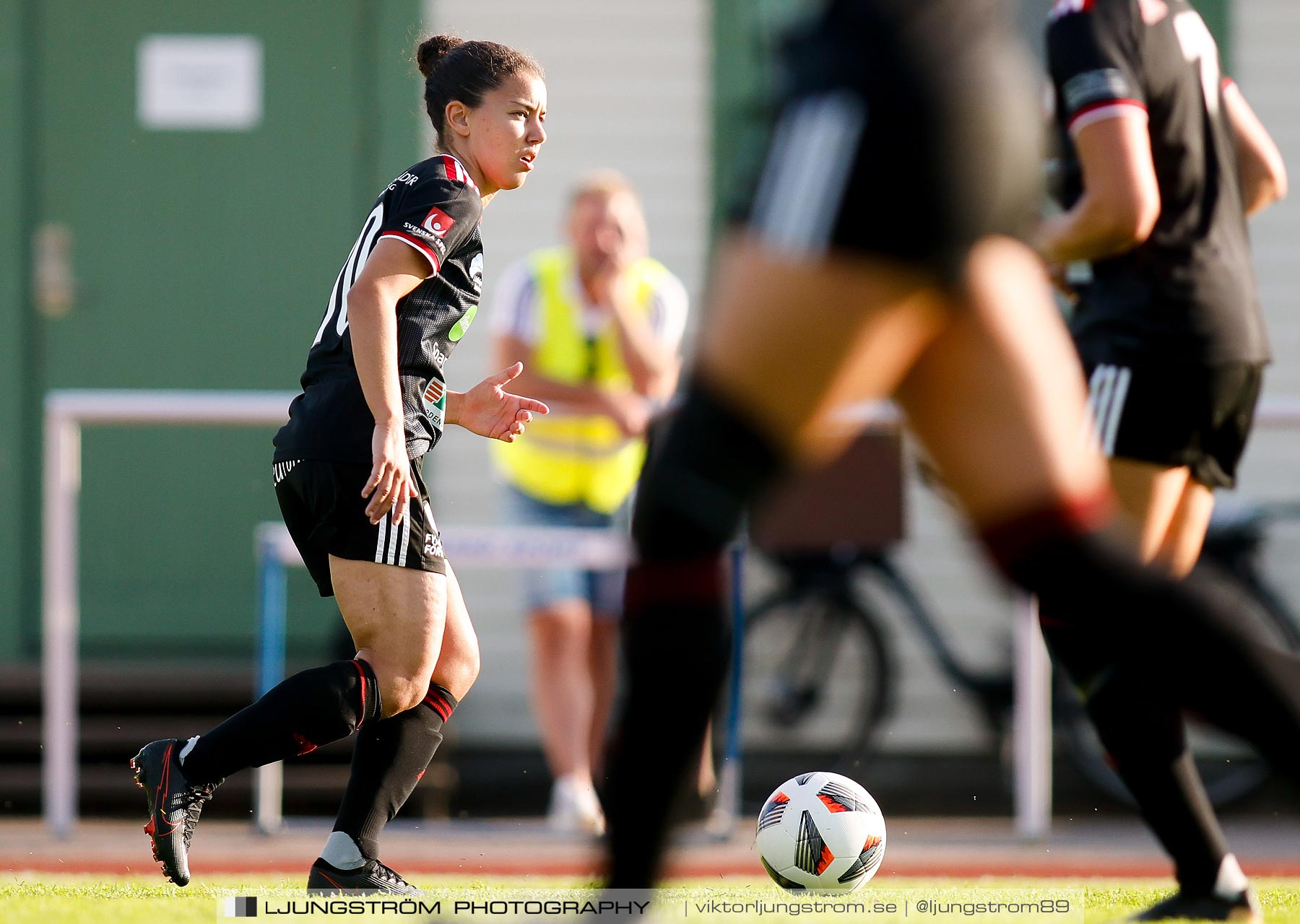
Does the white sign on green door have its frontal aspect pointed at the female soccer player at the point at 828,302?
yes

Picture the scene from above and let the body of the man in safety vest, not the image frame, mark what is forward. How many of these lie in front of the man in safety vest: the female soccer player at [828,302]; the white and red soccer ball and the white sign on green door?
2

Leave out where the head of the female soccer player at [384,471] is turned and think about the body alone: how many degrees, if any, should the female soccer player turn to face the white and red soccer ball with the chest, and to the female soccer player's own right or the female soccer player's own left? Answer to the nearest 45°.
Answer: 0° — they already face it

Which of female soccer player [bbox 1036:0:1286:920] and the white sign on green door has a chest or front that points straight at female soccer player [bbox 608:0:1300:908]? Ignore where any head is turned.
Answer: the white sign on green door

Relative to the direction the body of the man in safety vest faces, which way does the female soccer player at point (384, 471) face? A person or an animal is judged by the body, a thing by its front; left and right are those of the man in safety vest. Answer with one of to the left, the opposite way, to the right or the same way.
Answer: to the left

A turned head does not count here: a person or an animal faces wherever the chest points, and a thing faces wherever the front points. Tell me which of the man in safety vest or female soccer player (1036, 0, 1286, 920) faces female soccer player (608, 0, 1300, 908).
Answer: the man in safety vest

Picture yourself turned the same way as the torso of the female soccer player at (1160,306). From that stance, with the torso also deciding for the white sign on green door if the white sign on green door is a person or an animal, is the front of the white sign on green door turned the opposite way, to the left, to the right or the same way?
the opposite way

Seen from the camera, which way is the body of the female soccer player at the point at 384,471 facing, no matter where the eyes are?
to the viewer's right

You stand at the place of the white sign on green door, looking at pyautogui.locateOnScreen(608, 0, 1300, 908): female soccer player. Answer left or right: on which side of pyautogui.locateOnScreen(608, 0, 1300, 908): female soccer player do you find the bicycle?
left

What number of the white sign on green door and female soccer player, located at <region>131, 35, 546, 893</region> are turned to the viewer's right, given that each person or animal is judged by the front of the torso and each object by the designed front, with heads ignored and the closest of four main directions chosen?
1

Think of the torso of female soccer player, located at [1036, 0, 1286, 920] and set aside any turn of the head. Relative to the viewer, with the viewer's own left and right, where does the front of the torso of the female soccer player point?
facing away from the viewer and to the left of the viewer

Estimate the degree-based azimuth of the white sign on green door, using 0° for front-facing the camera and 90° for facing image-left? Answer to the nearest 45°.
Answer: approximately 0°

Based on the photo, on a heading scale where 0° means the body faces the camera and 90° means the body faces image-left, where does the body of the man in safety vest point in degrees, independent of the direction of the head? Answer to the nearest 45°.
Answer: approximately 0°

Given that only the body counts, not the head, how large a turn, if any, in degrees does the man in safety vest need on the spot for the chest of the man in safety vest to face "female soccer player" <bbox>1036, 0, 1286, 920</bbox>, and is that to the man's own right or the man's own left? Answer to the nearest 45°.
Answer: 0° — they already face them

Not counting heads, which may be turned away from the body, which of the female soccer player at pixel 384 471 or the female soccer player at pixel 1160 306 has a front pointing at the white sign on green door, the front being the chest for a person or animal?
the female soccer player at pixel 1160 306
